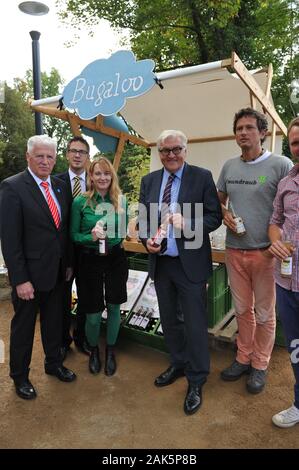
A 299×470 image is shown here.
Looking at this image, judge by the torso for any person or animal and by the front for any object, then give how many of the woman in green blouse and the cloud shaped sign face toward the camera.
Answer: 2

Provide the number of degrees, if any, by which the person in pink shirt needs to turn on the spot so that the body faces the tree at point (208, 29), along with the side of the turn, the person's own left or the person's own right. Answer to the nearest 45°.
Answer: approximately 135° to the person's own right

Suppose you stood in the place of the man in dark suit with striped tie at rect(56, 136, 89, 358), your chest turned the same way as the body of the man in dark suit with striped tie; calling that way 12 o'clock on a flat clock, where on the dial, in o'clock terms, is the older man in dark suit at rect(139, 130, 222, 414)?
The older man in dark suit is roughly at 11 o'clock from the man in dark suit with striped tie.

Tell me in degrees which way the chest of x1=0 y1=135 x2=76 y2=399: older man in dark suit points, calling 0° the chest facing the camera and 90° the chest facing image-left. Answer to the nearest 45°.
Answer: approximately 315°

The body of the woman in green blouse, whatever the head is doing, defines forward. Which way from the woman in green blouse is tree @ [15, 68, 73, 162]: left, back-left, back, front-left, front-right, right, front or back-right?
back

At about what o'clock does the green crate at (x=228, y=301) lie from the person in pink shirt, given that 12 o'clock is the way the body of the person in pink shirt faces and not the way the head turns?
The green crate is roughly at 4 o'clock from the person in pink shirt.

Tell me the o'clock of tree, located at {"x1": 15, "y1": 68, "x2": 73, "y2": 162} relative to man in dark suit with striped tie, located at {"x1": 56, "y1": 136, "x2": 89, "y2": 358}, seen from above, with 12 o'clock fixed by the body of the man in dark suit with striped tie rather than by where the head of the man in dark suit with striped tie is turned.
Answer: The tree is roughly at 6 o'clock from the man in dark suit with striped tie.

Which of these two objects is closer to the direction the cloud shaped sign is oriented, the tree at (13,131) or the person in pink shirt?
the person in pink shirt
